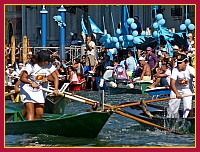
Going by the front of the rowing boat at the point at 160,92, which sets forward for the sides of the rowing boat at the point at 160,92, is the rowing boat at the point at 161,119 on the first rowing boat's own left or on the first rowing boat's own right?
on the first rowing boat's own left

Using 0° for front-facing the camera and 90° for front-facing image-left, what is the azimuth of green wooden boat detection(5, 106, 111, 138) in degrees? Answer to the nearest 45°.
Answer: approximately 270°

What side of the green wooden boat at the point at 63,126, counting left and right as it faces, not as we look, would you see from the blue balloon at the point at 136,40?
left

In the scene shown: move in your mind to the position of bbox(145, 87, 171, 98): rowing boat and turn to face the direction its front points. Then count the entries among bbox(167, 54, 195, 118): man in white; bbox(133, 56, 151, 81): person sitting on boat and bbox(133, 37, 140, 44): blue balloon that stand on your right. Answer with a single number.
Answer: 2

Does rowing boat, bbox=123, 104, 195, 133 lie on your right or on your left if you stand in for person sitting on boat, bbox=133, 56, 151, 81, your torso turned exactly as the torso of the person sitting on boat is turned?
on your left

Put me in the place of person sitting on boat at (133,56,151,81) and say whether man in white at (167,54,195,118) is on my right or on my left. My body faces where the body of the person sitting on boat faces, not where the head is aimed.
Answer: on my left

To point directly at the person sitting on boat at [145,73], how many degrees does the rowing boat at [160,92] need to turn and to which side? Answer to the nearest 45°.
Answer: approximately 90° to its right
